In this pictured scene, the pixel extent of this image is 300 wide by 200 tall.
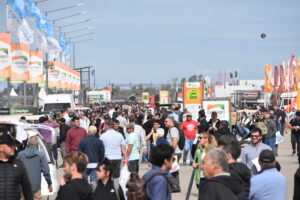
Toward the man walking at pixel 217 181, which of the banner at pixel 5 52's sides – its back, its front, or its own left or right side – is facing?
front

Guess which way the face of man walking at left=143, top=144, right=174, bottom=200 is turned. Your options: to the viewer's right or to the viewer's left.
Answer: to the viewer's right

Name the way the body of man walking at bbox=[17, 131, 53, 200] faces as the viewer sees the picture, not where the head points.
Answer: away from the camera

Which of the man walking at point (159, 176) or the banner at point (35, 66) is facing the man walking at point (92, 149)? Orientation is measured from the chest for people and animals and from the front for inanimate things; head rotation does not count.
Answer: the banner

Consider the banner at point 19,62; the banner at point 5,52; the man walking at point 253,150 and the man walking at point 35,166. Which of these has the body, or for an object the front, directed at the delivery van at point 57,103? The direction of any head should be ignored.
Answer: the man walking at point 35,166

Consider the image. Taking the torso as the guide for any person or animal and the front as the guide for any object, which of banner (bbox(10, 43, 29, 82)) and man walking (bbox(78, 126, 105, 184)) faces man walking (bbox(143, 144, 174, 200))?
the banner

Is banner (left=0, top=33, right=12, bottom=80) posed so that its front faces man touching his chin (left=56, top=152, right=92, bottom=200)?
yes

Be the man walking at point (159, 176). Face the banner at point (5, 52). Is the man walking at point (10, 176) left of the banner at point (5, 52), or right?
left

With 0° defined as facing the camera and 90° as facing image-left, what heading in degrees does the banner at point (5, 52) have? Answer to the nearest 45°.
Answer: approximately 0°

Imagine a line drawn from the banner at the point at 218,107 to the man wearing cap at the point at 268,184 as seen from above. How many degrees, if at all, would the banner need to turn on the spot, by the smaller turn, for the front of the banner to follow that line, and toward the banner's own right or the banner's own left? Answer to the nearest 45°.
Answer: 0° — it already faces them
